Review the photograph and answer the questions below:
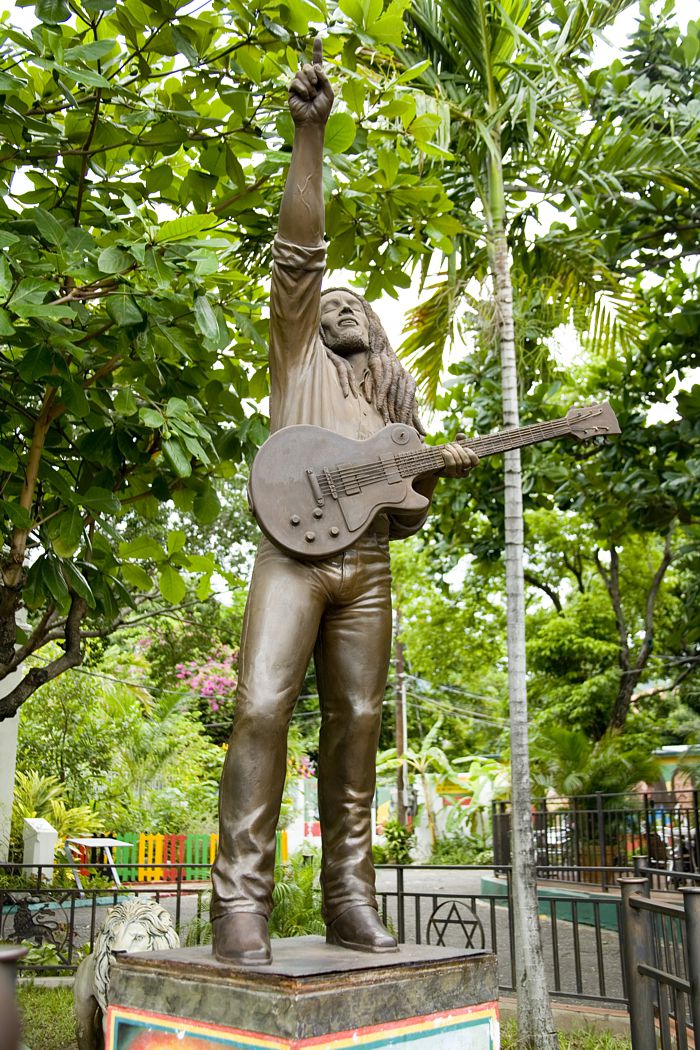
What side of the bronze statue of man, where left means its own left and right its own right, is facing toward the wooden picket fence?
back

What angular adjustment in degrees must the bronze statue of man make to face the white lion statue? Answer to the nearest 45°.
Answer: approximately 135° to its right

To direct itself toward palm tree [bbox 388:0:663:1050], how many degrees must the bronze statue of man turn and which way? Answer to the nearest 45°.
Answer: approximately 180°

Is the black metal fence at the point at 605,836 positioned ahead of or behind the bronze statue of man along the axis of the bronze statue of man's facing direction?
behind

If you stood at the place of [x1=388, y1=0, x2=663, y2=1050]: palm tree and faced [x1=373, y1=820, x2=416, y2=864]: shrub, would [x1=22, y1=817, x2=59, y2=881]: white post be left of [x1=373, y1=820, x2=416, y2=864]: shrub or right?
left

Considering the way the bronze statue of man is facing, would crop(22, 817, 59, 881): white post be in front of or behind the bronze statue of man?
behind

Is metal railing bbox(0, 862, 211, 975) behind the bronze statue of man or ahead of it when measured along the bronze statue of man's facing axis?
behind

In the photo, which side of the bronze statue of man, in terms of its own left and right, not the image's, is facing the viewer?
front

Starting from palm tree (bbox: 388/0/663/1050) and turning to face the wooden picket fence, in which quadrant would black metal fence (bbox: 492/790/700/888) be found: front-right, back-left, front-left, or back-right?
front-right

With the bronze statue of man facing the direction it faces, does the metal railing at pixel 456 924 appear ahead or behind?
behind
